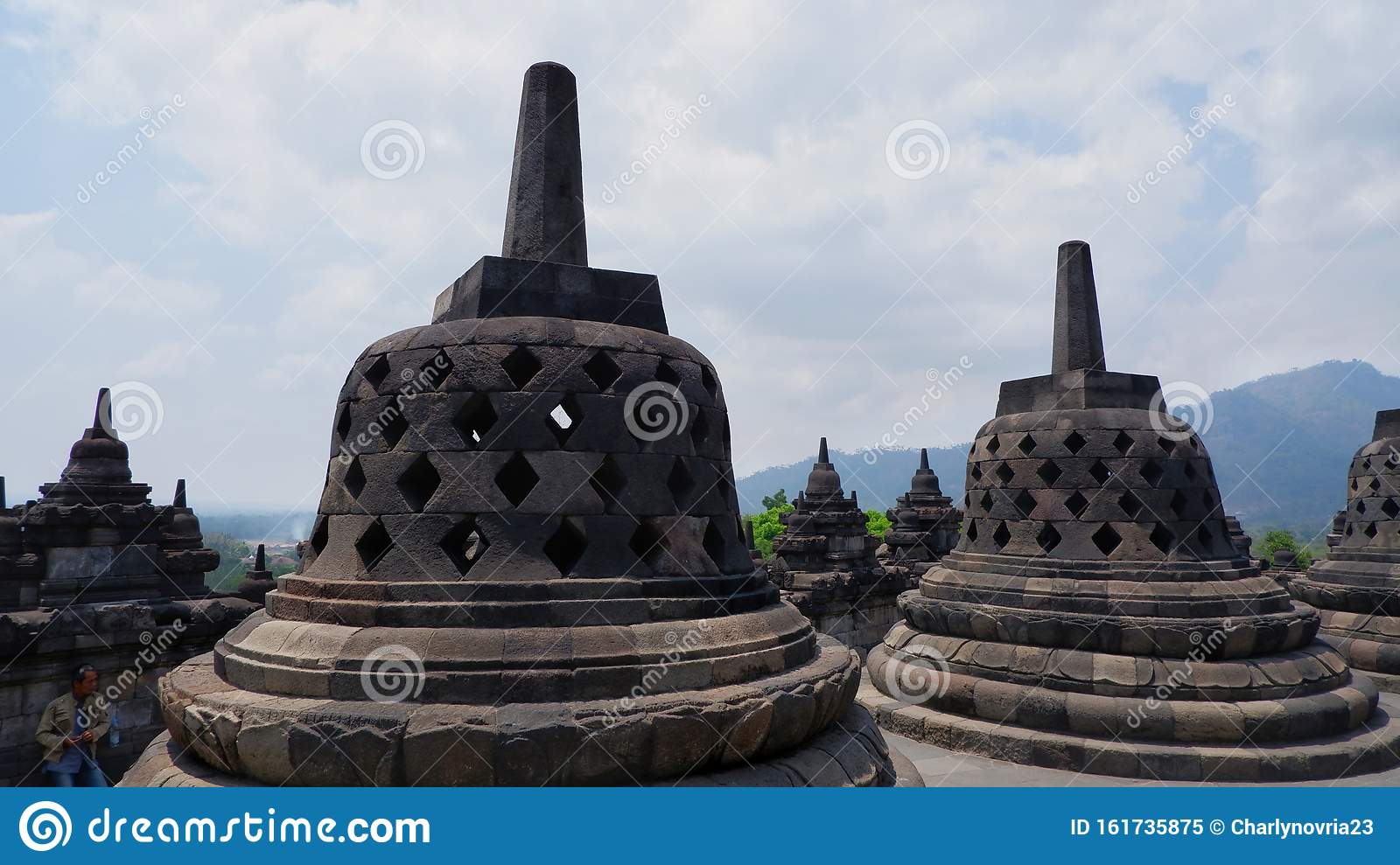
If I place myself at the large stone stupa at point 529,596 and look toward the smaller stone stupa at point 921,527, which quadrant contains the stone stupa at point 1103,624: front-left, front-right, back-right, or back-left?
front-right

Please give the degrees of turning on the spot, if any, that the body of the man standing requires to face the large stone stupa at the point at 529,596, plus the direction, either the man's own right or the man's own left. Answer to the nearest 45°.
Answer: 0° — they already face it

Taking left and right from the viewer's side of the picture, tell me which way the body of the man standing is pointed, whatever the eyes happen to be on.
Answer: facing the viewer and to the right of the viewer

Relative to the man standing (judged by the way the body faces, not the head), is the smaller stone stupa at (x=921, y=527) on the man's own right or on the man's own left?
on the man's own left

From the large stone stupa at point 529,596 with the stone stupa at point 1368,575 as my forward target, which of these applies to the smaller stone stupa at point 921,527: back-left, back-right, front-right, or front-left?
front-left

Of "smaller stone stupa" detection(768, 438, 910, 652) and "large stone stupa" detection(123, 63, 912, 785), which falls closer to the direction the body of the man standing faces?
the large stone stupa

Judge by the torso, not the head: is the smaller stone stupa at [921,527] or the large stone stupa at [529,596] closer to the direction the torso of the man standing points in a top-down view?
the large stone stupa
